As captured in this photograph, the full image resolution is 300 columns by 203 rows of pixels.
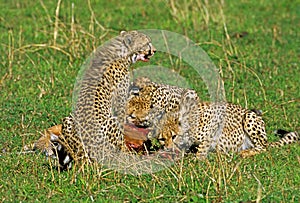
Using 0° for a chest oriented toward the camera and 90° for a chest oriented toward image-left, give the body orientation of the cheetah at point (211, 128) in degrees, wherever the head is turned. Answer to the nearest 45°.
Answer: approximately 90°

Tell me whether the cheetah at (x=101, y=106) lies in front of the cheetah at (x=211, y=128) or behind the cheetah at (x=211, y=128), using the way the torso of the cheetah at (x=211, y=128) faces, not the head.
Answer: in front
